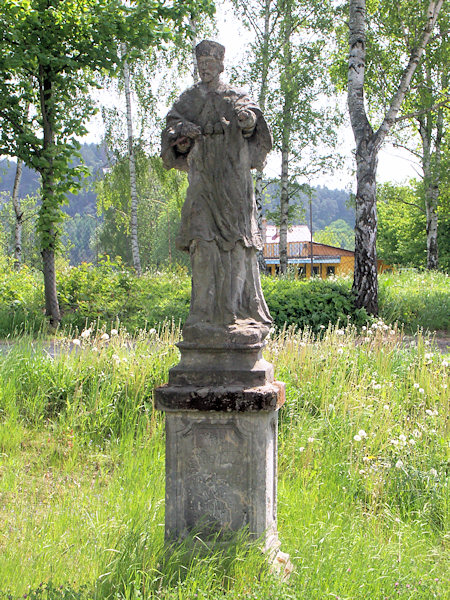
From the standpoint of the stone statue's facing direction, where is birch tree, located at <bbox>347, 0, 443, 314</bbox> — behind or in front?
behind

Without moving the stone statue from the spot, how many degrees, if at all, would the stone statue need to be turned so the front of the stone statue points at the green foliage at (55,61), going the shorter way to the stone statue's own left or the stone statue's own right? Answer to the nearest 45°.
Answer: approximately 180°

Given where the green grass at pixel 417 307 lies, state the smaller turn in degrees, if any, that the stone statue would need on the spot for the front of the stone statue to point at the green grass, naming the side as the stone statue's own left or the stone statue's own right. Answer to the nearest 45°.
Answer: approximately 135° to the stone statue's own left

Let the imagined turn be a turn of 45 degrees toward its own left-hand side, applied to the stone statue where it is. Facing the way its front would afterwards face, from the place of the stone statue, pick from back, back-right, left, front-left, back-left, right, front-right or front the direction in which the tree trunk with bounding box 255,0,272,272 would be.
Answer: back-left

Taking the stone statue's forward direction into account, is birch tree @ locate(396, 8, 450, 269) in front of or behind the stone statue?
behind

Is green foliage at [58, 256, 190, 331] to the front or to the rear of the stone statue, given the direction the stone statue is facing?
to the rear

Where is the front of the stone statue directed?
toward the camera
